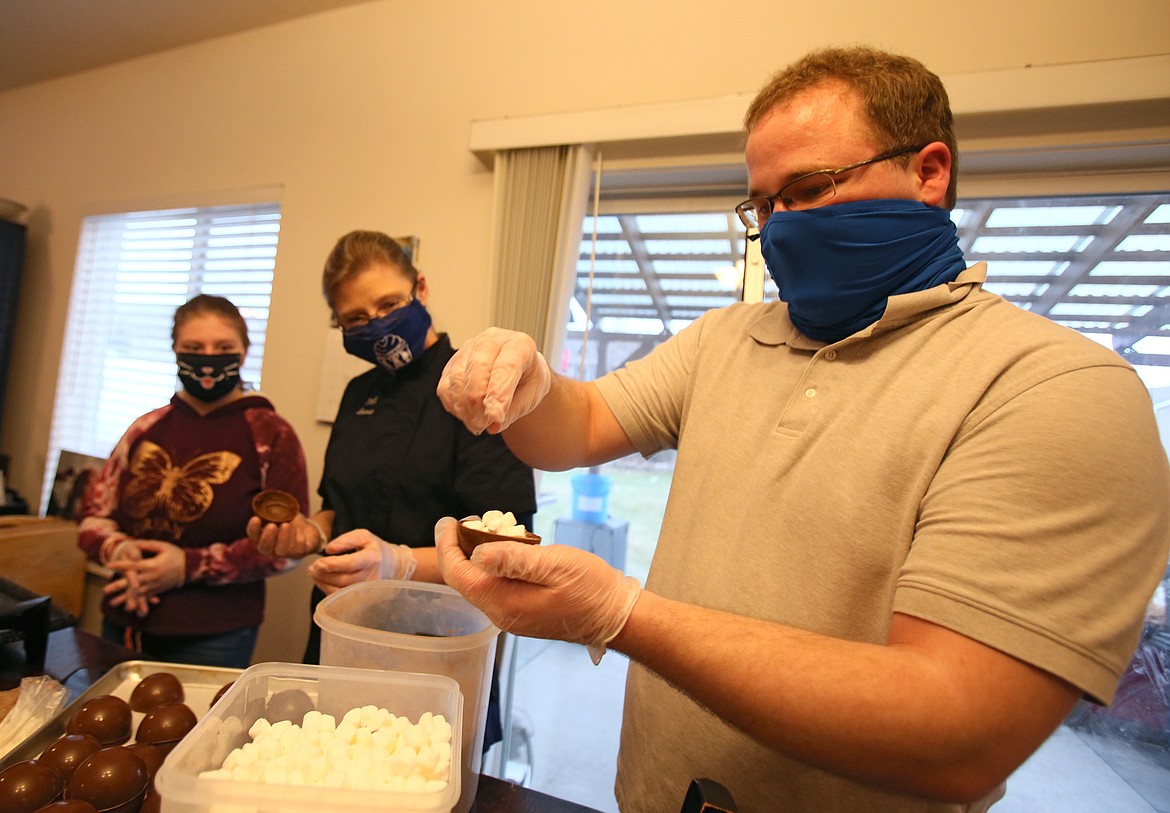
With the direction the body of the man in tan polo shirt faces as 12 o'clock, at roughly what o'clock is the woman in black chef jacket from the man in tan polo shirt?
The woman in black chef jacket is roughly at 2 o'clock from the man in tan polo shirt.

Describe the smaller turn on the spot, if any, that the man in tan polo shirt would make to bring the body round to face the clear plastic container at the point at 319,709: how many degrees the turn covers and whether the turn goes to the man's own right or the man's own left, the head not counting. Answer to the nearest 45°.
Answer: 0° — they already face it

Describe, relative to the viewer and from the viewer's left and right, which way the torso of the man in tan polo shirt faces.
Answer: facing the viewer and to the left of the viewer

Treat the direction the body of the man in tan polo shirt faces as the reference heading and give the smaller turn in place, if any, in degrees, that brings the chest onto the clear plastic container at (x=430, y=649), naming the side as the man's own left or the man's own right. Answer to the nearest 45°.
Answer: approximately 45° to the man's own right

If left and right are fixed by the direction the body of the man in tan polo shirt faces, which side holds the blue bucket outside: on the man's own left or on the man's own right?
on the man's own right

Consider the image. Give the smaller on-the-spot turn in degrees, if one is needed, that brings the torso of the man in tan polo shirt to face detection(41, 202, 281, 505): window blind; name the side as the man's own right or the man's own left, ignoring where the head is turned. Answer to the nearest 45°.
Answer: approximately 45° to the man's own right

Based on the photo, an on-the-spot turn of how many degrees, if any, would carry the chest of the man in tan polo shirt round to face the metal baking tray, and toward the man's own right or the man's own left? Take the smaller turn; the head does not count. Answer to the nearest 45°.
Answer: approximately 45° to the man's own right

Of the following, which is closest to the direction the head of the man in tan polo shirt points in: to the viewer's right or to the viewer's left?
to the viewer's left

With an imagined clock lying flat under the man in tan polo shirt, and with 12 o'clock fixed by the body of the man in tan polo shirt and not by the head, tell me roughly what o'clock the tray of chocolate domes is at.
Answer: The tray of chocolate domes is roughly at 1 o'clock from the man in tan polo shirt.

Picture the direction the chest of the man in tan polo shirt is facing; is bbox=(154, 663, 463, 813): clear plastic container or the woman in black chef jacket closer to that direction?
the clear plastic container
